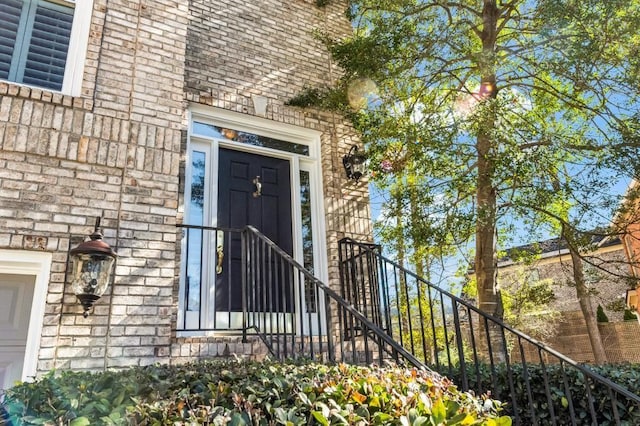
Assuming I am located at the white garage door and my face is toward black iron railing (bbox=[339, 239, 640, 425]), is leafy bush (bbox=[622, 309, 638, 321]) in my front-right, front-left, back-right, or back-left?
front-left

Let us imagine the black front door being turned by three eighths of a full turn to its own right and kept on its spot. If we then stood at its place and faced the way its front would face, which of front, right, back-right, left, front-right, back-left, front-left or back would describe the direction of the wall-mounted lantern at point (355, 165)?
back

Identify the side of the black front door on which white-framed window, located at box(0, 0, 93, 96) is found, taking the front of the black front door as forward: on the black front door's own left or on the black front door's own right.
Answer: on the black front door's own right

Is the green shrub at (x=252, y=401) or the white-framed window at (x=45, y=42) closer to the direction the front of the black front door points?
the green shrub

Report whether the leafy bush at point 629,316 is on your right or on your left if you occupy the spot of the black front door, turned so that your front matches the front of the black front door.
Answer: on your left

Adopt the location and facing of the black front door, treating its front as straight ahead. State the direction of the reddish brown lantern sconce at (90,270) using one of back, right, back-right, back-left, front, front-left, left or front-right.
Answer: right

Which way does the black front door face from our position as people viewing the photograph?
facing the viewer and to the right of the viewer

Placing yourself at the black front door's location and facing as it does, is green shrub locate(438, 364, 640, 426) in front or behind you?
in front

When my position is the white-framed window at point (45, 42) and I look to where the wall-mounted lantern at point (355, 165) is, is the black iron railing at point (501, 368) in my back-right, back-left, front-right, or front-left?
front-right
